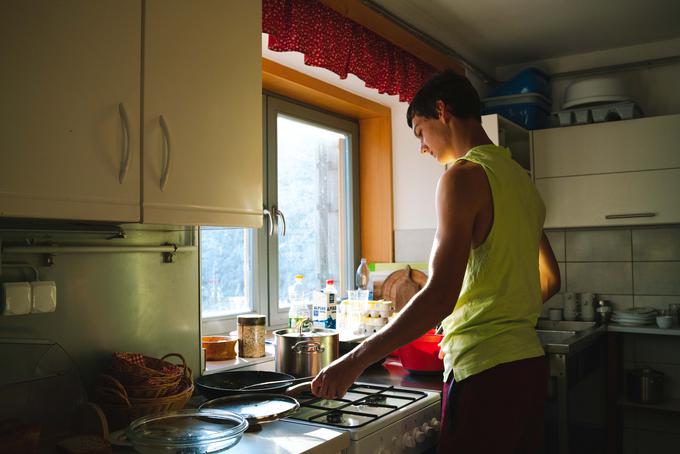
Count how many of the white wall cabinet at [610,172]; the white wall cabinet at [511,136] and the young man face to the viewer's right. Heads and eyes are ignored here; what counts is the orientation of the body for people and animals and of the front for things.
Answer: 0

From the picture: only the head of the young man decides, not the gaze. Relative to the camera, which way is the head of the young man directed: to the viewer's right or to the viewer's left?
to the viewer's left

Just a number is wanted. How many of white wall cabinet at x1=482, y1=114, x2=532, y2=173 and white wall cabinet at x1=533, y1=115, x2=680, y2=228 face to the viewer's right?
0

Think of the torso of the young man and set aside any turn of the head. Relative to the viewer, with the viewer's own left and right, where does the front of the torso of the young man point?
facing away from the viewer and to the left of the viewer

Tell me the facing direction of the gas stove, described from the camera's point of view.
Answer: facing the viewer and to the right of the viewer

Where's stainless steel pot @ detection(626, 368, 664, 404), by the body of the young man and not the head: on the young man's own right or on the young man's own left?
on the young man's own right
